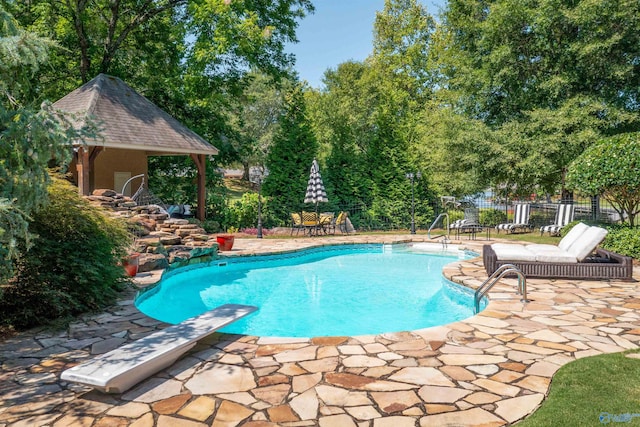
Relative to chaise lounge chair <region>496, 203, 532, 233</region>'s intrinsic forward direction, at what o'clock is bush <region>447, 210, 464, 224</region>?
The bush is roughly at 3 o'clock from the chaise lounge chair.

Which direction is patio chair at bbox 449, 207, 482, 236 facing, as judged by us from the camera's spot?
facing the viewer and to the left of the viewer

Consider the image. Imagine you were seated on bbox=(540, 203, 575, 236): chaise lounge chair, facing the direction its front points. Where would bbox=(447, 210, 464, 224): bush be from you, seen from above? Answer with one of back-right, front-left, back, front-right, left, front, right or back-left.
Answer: right

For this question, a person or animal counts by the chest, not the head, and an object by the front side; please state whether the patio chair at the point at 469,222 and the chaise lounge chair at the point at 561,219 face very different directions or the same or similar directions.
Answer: same or similar directions

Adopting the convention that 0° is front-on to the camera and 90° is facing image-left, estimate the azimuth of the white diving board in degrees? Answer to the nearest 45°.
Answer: approximately 225°

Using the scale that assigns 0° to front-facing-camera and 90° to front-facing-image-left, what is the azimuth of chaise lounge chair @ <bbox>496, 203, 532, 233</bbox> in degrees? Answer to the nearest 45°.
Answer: approximately 45°

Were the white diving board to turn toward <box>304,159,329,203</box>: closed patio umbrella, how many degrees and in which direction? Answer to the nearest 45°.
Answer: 0° — it already faces it

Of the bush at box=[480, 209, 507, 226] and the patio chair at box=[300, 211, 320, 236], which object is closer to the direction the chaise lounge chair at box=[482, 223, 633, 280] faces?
the patio chair

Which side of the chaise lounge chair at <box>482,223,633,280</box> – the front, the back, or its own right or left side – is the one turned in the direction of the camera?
left

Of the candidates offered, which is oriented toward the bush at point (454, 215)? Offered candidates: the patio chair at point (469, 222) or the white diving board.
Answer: the white diving board

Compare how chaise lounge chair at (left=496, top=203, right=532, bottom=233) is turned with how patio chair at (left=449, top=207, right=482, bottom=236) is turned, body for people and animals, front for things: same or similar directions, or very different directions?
same or similar directions

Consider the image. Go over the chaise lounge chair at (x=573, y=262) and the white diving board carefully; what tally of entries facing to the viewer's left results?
1

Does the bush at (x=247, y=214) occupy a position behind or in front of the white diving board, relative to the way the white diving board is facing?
in front

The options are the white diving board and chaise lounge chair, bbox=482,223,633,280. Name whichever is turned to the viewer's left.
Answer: the chaise lounge chair

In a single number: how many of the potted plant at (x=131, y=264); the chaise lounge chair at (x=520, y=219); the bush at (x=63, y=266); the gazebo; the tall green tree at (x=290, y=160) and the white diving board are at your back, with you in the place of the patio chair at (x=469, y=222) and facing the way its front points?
1
